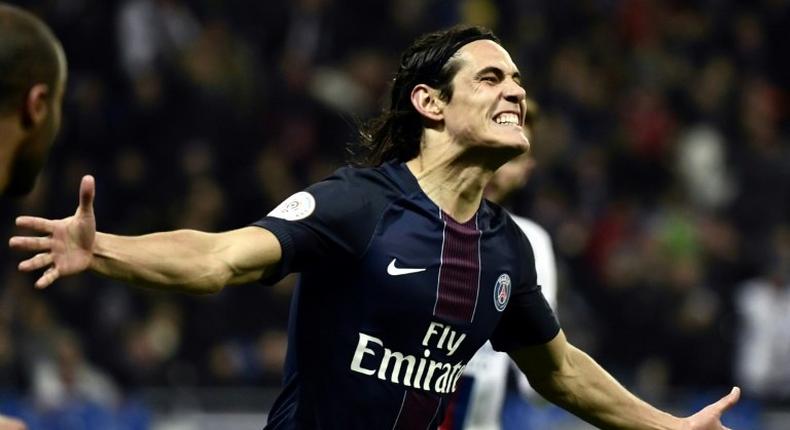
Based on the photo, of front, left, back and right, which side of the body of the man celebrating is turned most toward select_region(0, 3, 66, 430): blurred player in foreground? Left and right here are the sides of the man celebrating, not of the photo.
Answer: right

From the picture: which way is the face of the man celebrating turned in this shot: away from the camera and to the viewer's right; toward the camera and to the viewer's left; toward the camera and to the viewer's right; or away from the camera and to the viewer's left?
toward the camera and to the viewer's right

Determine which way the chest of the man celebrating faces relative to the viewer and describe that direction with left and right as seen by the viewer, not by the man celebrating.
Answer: facing the viewer and to the right of the viewer
